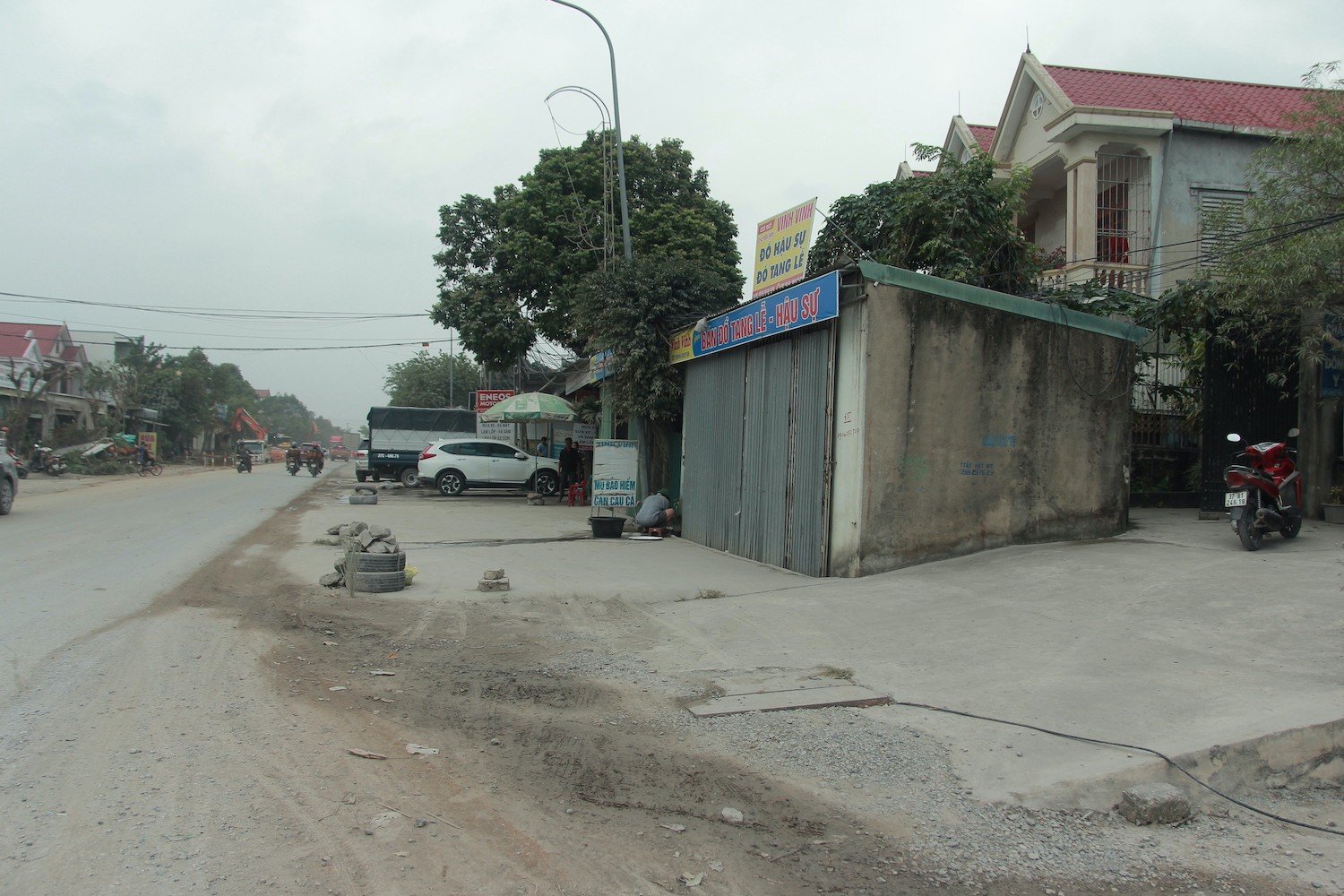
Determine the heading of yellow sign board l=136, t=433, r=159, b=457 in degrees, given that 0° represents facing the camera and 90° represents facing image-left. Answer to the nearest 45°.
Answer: approximately 0°

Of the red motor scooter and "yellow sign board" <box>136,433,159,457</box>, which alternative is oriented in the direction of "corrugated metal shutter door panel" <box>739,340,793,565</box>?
the yellow sign board

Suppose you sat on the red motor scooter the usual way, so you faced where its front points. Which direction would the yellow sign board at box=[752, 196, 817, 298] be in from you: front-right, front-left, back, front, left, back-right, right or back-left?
back-left

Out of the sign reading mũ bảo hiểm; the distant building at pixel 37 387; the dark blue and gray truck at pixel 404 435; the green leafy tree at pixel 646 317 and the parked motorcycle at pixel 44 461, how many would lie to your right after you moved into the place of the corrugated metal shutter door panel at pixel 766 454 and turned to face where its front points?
5

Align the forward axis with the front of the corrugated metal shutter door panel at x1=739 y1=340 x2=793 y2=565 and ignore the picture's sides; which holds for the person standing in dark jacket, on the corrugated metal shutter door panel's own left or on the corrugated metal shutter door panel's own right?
on the corrugated metal shutter door panel's own right

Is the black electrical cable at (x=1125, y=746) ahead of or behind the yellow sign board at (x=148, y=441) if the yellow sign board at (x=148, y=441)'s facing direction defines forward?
ahead

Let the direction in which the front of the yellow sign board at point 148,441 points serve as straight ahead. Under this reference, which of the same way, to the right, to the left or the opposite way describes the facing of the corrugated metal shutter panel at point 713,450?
to the right
